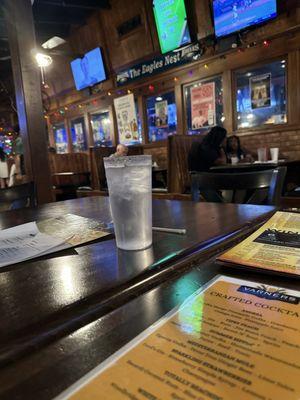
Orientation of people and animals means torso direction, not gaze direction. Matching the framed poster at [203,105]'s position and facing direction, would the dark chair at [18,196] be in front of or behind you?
in front

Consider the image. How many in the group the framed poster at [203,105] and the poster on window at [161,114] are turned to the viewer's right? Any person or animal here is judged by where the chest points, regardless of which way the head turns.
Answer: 0

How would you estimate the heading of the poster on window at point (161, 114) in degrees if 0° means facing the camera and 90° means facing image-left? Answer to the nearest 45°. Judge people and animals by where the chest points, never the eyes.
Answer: approximately 45°

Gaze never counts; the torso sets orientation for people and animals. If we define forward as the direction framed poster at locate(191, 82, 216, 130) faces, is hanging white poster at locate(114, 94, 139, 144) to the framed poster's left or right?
on its right

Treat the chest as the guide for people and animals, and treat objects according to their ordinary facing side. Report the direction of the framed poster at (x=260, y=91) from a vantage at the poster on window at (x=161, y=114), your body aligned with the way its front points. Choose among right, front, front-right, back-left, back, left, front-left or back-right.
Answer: left

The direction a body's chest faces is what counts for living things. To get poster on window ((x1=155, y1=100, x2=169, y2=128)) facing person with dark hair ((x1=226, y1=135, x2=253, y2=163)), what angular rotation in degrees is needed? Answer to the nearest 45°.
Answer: approximately 90° to its left

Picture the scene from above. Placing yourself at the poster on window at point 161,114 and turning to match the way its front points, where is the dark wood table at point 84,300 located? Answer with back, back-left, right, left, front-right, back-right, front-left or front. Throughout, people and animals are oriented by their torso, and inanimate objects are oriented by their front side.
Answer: front-left

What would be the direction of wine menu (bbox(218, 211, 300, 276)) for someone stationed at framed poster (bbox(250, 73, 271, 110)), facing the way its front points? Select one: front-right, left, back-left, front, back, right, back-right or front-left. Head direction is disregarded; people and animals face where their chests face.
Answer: front-left

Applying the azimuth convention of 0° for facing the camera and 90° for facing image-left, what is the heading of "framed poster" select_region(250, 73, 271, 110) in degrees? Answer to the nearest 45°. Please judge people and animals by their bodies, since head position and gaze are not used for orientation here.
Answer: approximately 45°
